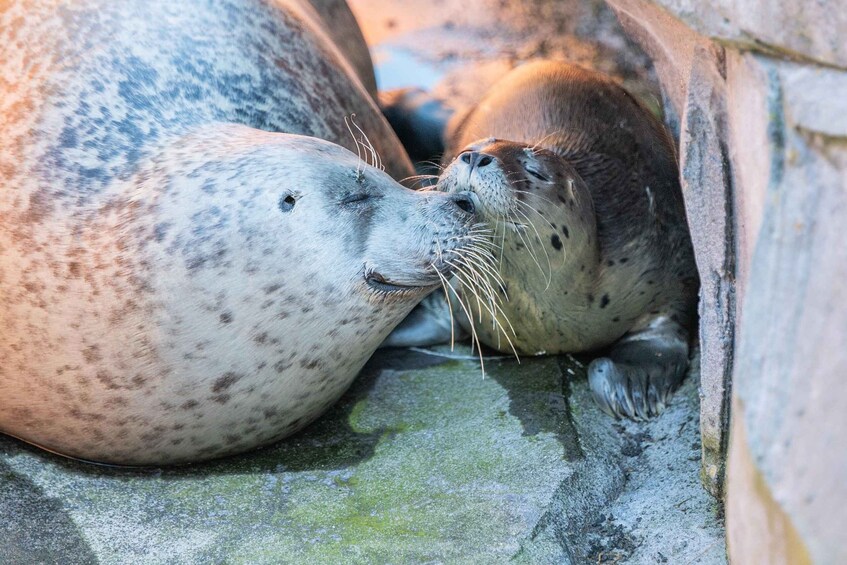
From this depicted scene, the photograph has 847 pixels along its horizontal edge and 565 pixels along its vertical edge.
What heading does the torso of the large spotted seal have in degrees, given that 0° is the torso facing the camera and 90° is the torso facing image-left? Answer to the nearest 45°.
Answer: approximately 270°

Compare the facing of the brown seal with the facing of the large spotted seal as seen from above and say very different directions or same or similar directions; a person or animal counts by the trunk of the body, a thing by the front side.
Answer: very different directions

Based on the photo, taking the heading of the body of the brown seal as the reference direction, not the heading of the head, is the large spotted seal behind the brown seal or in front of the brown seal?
in front

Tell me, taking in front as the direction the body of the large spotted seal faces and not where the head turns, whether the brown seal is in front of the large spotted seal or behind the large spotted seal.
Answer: in front

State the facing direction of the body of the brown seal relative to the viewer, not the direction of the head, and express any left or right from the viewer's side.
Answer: facing the viewer and to the left of the viewer

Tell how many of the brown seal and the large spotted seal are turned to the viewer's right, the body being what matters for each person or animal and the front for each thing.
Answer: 1
